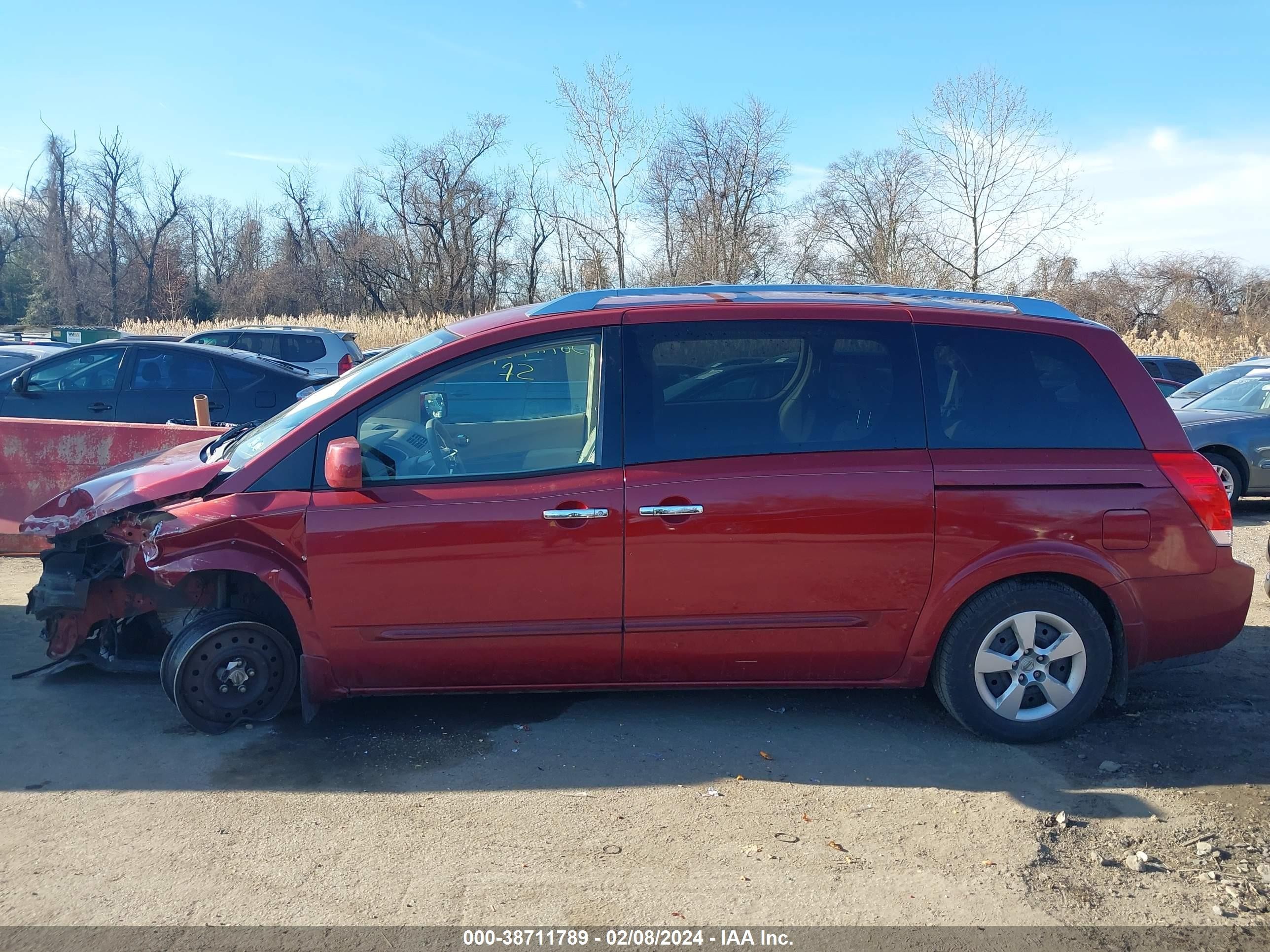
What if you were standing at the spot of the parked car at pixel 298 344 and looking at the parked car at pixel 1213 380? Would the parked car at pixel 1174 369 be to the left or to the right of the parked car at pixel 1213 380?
left

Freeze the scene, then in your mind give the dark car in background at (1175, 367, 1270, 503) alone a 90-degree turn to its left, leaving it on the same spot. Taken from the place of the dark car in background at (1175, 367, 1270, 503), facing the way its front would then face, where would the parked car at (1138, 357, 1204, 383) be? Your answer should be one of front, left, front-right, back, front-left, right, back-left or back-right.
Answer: back-left

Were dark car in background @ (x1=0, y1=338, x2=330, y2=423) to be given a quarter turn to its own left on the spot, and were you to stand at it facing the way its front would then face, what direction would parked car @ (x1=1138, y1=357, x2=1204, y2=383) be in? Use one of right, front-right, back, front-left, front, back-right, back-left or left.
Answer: left

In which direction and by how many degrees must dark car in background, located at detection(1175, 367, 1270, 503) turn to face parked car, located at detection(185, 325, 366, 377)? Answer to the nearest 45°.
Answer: approximately 45° to its right

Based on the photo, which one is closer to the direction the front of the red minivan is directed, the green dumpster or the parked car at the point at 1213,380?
the green dumpster

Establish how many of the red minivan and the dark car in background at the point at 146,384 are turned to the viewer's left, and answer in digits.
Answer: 2

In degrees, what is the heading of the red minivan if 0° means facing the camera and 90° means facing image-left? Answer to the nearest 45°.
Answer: approximately 90°

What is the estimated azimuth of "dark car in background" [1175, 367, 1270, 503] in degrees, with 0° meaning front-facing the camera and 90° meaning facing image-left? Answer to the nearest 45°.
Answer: approximately 45°

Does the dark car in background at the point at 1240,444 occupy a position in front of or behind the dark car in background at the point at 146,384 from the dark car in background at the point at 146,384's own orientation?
behind

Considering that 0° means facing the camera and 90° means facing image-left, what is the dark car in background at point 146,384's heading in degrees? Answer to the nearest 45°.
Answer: approximately 90°

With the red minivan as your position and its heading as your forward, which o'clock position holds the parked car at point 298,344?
The parked car is roughly at 2 o'clock from the red minivan.
